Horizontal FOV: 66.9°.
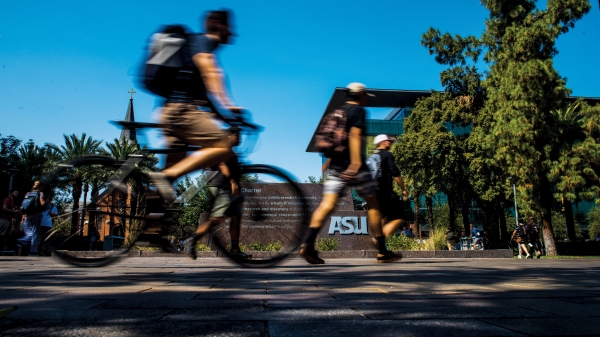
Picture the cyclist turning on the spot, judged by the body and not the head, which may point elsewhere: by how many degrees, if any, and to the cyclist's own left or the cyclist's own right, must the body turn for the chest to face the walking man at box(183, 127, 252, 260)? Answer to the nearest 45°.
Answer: approximately 90° to the cyclist's own left

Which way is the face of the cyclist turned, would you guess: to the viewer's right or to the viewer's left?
to the viewer's right

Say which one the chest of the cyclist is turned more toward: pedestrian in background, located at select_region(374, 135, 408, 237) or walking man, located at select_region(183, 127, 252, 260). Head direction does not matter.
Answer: the pedestrian in background

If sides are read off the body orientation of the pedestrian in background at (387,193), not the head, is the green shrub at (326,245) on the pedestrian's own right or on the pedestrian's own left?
on the pedestrian's own left

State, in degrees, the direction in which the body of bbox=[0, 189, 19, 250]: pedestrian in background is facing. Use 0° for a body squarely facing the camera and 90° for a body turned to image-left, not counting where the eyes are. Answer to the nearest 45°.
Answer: approximately 270°

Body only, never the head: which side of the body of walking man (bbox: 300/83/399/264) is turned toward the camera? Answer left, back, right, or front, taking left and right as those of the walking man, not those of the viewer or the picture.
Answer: right

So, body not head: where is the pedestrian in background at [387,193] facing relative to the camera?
to the viewer's right

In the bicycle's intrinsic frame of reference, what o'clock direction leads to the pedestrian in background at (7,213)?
The pedestrian in background is roughly at 8 o'clock from the bicycle.

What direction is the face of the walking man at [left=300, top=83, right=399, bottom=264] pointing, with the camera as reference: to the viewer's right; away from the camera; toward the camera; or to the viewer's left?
to the viewer's right
